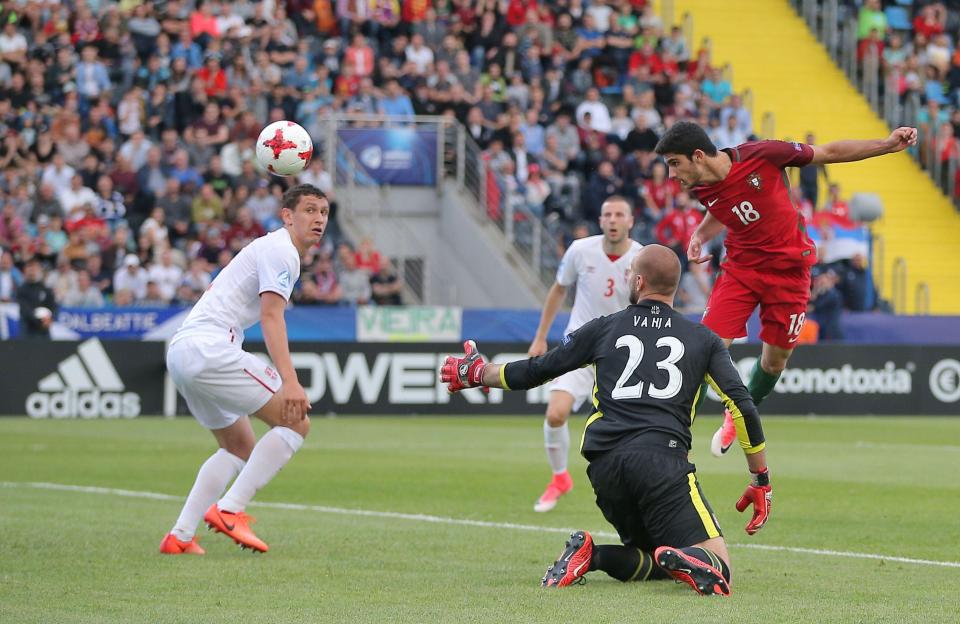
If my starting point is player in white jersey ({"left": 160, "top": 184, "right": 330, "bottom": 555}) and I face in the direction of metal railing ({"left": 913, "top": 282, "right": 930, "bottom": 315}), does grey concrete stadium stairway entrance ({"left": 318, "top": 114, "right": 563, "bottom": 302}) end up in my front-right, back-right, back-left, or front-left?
front-left

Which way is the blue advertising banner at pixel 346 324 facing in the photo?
toward the camera

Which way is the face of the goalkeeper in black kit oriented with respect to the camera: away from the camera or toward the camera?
away from the camera

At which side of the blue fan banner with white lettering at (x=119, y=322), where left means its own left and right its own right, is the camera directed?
front

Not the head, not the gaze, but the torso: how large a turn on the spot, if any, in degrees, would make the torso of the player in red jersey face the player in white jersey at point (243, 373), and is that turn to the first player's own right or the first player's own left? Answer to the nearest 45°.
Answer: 0° — they already face them

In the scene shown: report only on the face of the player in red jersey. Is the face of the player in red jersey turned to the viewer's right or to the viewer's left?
to the viewer's left

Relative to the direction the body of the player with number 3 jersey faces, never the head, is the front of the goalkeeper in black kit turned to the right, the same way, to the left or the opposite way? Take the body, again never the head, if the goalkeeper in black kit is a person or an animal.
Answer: the opposite way

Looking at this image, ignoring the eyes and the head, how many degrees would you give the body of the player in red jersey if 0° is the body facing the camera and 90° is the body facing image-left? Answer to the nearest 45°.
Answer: approximately 45°

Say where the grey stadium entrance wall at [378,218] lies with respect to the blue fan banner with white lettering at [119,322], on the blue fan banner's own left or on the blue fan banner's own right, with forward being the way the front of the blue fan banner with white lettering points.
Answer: on the blue fan banner's own left

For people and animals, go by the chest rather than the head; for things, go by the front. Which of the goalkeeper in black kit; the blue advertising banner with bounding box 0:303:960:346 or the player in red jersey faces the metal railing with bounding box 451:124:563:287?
the goalkeeper in black kit

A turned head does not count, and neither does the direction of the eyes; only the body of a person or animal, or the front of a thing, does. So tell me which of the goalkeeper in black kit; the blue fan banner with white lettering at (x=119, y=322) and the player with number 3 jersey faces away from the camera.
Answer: the goalkeeper in black kit

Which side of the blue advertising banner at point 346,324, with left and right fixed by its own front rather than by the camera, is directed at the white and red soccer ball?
front

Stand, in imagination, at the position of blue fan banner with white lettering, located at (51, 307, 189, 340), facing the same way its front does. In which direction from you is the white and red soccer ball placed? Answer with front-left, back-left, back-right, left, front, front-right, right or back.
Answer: front

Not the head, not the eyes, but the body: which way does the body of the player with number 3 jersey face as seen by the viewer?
toward the camera

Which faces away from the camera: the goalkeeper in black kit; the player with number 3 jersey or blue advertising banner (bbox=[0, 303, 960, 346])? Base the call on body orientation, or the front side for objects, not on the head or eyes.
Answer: the goalkeeper in black kit

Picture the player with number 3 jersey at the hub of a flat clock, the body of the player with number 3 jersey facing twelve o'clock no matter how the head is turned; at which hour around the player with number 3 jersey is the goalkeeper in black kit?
The goalkeeper in black kit is roughly at 12 o'clock from the player with number 3 jersey.

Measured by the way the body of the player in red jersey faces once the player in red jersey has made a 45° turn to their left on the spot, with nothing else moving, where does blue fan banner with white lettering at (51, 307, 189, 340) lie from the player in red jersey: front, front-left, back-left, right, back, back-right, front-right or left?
back-right

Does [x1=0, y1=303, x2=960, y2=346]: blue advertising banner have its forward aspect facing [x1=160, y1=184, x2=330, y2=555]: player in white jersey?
yes
